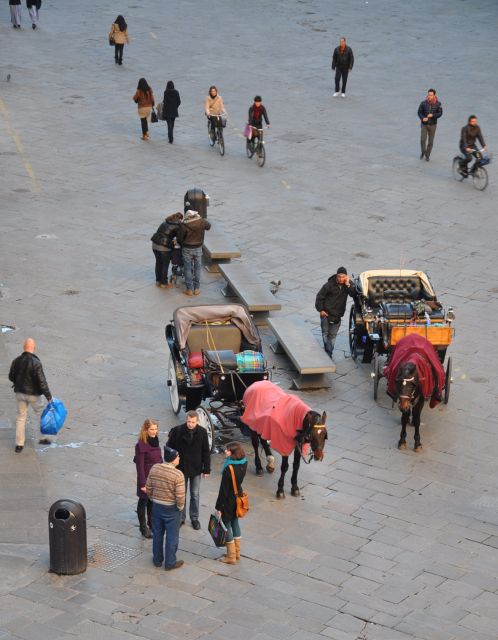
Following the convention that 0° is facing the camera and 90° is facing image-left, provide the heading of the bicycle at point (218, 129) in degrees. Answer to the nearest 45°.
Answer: approximately 315°

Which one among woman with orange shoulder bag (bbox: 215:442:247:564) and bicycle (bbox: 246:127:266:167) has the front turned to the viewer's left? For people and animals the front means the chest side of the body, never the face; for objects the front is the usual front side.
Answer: the woman with orange shoulder bag

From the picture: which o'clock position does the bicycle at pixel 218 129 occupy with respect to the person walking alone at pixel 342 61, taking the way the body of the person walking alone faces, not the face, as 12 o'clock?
The bicycle is roughly at 1 o'clock from the person walking alone.

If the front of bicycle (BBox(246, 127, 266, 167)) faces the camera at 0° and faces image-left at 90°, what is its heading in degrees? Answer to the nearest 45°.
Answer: approximately 315°

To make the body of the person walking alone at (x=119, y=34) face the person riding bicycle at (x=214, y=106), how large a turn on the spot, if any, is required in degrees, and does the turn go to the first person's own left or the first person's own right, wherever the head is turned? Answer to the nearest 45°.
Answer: approximately 180°

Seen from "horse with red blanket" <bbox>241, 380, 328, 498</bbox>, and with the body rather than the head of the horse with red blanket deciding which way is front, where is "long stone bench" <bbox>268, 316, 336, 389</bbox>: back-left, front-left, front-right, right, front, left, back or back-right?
back-left

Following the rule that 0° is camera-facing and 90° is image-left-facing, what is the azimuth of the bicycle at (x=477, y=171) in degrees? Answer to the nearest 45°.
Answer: approximately 315°

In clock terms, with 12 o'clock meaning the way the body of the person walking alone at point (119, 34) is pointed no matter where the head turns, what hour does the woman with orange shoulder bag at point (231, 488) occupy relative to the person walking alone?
The woman with orange shoulder bag is roughly at 6 o'clock from the person walking alone.
